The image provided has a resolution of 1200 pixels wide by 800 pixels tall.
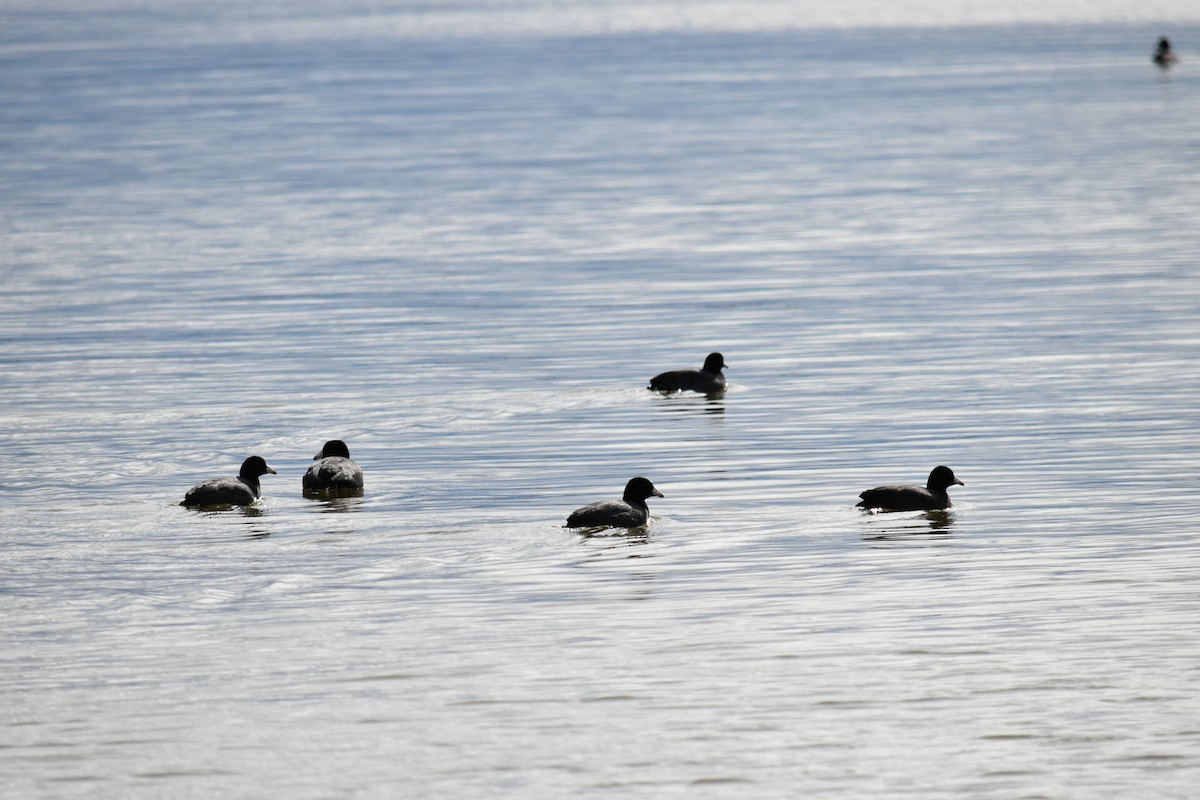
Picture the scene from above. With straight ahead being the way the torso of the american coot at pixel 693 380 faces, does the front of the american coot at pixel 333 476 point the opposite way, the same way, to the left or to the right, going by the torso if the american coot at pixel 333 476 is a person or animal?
to the left

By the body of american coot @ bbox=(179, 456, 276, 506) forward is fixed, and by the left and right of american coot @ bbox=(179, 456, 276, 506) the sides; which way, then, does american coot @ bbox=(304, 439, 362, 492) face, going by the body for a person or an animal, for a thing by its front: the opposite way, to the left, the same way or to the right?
to the left

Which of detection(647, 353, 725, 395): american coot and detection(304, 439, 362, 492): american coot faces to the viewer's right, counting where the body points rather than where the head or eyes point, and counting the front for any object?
detection(647, 353, 725, 395): american coot

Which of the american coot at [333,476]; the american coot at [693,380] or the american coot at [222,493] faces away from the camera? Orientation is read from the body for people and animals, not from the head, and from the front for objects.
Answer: the american coot at [333,476]

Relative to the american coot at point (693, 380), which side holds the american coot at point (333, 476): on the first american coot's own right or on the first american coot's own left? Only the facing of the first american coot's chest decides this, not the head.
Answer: on the first american coot's own right

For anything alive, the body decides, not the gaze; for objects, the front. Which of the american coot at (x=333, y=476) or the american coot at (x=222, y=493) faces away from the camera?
the american coot at (x=333, y=476)

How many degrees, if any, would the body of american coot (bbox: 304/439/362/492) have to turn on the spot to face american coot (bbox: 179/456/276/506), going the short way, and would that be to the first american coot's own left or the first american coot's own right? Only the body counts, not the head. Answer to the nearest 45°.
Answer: approximately 90° to the first american coot's own left

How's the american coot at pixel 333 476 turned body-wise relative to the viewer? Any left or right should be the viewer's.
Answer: facing away from the viewer

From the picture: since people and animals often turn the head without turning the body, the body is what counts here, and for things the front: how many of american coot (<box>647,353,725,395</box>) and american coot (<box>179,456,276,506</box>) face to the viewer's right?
2

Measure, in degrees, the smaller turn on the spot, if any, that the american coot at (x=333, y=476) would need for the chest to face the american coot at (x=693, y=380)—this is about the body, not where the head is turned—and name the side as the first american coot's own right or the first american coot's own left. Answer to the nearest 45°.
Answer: approximately 45° to the first american coot's own right

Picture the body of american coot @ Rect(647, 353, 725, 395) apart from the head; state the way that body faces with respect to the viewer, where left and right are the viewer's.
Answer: facing to the right of the viewer

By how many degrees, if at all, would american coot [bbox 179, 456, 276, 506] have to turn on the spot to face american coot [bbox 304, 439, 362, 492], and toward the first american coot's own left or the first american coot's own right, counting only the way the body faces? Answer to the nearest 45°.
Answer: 0° — it already faces it

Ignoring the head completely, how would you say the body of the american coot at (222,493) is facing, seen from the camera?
to the viewer's right
